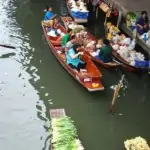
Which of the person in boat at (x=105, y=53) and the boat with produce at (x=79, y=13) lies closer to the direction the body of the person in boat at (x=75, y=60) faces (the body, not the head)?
the person in boat
